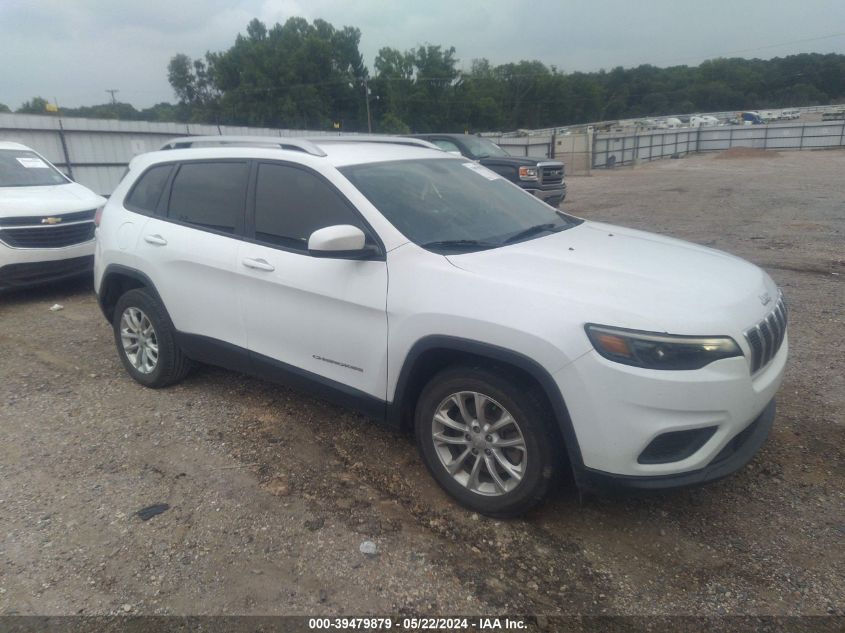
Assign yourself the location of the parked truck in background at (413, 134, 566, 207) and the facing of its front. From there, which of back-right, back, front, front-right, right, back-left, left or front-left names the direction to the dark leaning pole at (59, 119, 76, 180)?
back-right

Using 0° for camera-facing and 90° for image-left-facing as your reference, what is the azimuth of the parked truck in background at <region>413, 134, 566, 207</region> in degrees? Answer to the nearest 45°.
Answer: approximately 315°

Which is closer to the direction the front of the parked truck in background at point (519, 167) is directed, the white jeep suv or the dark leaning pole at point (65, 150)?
the white jeep suv

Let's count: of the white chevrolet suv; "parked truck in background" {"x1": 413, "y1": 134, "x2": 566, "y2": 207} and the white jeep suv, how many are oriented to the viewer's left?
0

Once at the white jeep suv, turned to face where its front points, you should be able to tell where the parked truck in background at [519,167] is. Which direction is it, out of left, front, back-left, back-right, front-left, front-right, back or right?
back-left

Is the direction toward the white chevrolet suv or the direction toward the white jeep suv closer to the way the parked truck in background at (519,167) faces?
the white jeep suv

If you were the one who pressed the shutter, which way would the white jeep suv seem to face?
facing the viewer and to the right of the viewer

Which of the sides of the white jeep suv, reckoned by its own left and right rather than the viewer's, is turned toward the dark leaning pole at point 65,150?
back

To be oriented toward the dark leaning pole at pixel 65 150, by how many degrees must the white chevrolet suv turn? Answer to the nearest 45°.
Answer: approximately 135° to its left

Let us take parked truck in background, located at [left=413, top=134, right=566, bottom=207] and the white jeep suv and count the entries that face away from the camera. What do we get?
0

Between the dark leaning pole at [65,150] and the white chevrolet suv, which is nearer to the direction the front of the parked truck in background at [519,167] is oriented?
the white chevrolet suv

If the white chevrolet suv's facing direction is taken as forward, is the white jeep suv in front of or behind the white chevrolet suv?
in front

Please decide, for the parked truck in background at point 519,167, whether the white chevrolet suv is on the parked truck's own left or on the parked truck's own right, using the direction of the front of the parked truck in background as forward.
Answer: on the parked truck's own right

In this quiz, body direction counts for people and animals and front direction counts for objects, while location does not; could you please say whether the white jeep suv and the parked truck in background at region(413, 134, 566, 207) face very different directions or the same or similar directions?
same or similar directions

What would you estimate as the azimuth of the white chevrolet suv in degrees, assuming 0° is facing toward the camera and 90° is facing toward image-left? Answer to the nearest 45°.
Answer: approximately 315°
